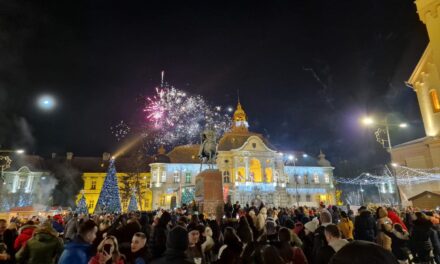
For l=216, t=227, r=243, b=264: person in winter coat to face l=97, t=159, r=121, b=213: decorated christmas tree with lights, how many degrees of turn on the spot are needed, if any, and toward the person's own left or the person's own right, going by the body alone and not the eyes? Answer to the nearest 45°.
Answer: approximately 45° to the person's own left

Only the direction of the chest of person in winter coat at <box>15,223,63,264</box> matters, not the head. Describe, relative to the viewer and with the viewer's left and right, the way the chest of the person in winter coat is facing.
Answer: facing away from the viewer

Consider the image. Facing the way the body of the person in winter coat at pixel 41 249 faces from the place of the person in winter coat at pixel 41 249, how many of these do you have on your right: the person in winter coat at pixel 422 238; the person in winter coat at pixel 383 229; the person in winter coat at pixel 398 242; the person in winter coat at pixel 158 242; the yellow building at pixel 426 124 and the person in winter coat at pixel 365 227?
6

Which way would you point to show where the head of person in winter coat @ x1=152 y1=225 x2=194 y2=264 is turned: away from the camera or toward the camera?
away from the camera

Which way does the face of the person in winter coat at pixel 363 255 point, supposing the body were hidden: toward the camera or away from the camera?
away from the camera

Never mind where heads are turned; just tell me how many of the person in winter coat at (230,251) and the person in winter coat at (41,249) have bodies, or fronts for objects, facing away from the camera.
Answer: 2

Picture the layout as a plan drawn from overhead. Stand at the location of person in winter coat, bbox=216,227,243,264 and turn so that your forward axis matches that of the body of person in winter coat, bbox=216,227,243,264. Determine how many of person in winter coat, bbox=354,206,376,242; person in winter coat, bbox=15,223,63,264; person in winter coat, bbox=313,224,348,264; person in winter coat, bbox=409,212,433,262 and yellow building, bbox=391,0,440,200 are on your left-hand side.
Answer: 1

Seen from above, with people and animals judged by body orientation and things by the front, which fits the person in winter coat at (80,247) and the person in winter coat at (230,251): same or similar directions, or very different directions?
same or similar directions

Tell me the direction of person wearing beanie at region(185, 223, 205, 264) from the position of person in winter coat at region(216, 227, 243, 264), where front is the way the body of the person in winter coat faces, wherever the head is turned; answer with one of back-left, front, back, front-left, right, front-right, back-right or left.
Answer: front-left

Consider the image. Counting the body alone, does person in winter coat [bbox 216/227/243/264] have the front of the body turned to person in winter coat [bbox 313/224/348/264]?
no

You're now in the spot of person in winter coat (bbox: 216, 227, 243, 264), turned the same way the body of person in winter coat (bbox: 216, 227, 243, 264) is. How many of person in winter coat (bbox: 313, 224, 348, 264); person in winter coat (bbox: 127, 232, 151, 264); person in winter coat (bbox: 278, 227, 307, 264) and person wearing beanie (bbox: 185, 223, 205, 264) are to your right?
2

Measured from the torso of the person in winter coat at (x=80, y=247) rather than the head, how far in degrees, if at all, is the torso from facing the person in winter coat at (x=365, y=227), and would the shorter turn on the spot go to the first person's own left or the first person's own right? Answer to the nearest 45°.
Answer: approximately 45° to the first person's own right

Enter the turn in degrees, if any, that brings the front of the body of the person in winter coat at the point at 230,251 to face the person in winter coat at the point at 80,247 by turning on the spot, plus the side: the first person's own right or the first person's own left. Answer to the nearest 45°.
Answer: approximately 90° to the first person's own left

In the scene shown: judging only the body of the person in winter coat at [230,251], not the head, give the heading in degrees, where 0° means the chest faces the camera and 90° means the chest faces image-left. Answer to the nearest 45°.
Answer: approximately 180°

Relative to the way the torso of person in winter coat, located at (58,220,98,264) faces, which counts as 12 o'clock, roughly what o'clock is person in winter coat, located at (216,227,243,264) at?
person in winter coat, located at (216,227,243,264) is roughly at 2 o'clock from person in winter coat, located at (58,220,98,264).

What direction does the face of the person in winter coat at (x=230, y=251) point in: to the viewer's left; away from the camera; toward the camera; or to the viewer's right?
away from the camera
